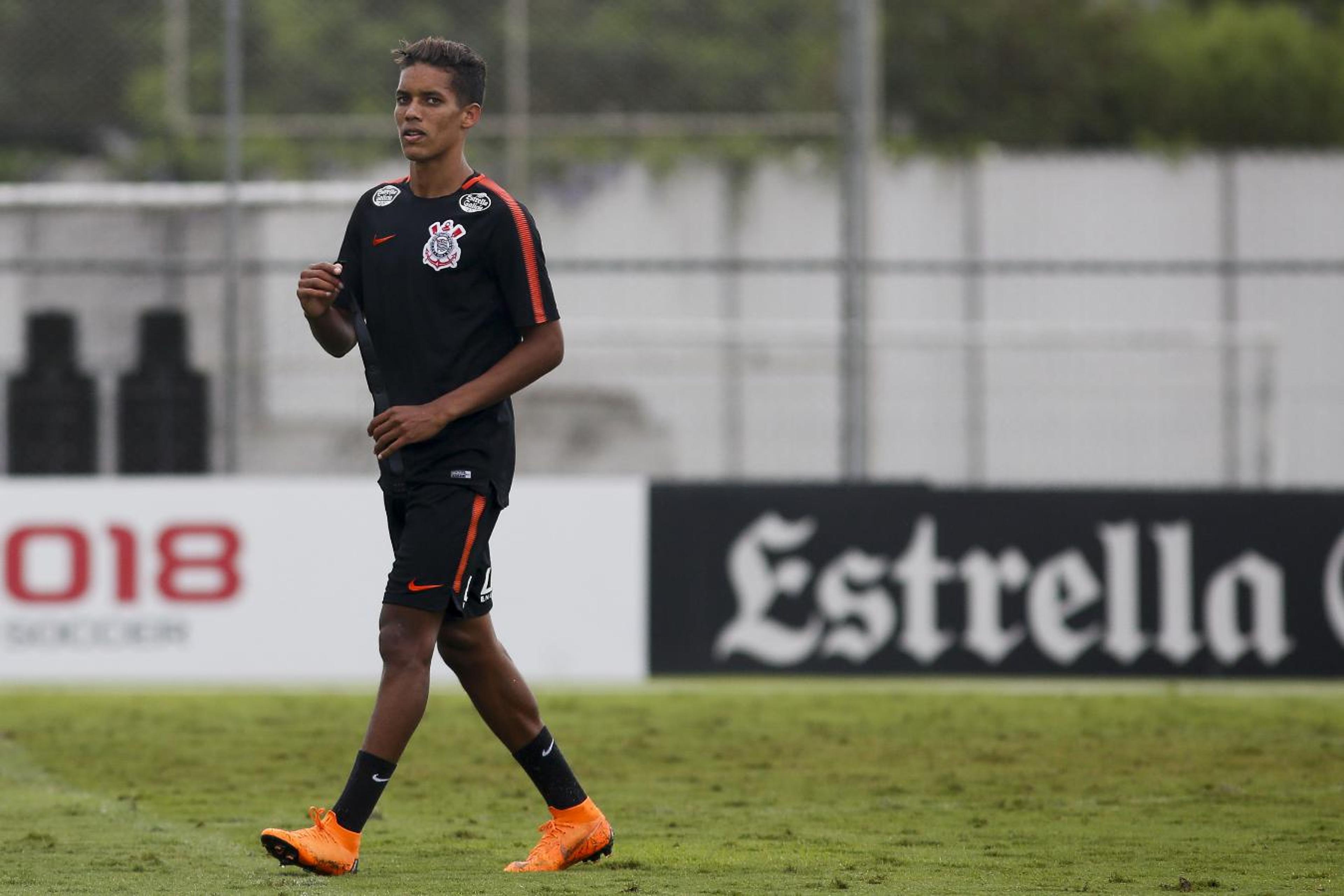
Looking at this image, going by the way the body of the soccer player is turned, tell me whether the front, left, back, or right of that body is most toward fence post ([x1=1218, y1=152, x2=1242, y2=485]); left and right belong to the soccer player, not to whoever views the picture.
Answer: back

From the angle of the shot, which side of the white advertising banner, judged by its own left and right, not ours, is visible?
front

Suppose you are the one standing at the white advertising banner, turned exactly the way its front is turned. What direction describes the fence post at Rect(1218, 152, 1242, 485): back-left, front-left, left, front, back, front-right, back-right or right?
back-left

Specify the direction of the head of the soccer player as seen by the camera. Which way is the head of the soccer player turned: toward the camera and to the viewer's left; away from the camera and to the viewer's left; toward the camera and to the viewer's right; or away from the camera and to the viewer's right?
toward the camera and to the viewer's left

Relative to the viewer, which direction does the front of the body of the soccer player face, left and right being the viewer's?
facing the viewer and to the left of the viewer

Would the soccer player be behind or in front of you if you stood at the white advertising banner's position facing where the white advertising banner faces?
in front

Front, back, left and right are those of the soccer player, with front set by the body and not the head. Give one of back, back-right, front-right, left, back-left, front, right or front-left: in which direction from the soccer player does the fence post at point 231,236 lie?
back-right

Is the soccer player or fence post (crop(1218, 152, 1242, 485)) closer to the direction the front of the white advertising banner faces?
the soccer player

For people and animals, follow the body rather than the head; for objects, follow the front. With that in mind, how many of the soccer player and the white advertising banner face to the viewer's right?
0

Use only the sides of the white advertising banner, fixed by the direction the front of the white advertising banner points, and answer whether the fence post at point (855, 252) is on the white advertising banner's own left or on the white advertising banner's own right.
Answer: on the white advertising banner's own left

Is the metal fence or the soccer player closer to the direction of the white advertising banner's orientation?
the soccer player

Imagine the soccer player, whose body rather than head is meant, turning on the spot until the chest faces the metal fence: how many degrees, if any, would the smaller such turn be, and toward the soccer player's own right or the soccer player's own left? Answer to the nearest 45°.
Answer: approximately 135° to the soccer player's own right

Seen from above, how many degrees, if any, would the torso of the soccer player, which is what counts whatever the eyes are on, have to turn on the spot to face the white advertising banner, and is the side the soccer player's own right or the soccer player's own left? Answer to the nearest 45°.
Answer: approximately 135° to the soccer player's own right
